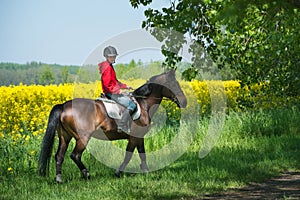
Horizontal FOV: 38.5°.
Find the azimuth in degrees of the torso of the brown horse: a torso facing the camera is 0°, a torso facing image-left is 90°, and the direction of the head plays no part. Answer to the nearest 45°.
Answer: approximately 270°

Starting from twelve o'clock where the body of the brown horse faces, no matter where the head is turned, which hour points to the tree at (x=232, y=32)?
The tree is roughly at 12 o'clock from the brown horse.
